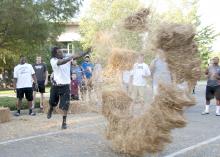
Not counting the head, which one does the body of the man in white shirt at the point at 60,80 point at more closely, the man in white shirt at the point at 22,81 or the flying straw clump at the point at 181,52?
the flying straw clump

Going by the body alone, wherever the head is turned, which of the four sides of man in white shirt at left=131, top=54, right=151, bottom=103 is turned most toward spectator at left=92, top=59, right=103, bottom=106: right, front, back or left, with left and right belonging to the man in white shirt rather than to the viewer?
right

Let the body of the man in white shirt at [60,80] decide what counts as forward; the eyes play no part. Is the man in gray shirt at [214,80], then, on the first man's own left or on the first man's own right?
on the first man's own left

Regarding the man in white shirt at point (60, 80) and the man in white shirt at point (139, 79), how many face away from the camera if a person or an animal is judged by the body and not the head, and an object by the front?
0

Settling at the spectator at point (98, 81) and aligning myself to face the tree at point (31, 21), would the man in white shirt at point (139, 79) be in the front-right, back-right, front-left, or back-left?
back-right

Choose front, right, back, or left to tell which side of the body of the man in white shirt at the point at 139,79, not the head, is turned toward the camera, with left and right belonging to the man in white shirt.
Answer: front

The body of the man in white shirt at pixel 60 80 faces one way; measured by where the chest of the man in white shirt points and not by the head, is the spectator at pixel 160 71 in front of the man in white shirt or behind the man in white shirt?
in front

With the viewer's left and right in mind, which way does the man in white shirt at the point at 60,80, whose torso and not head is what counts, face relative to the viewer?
facing the viewer and to the right of the viewer

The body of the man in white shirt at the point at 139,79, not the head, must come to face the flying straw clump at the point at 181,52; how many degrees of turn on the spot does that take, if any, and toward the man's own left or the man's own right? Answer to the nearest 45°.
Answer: approximately 45° to the man's own left
